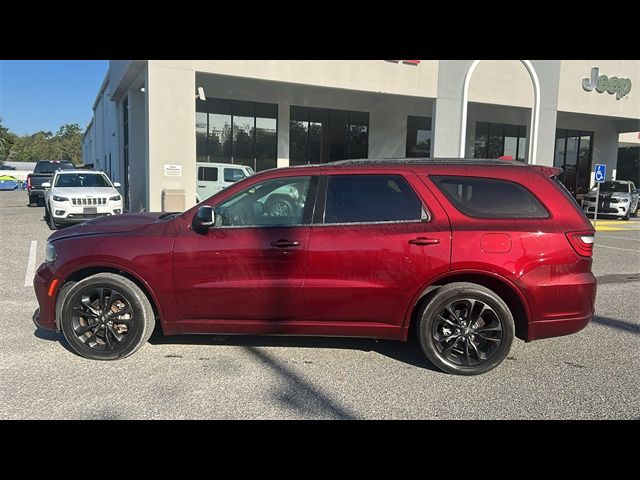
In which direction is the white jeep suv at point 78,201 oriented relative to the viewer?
toward the camera

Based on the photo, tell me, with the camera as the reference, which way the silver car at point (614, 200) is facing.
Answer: facing the viewer and to the left of the viewer

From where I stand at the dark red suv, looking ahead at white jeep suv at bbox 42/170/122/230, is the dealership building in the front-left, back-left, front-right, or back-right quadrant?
front-right

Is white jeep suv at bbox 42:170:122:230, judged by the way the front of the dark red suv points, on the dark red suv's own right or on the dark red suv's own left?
on the dark red suv's own right

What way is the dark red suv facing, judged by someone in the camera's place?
facing to the left of the viewer

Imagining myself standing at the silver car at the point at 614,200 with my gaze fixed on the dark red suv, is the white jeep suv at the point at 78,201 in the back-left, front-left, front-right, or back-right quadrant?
front-right

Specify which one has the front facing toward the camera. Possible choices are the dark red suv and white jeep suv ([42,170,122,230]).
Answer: the white jeep suv

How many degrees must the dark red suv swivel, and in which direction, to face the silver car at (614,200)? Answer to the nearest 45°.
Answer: approximately 135° to its right

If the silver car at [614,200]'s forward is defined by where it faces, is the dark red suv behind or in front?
in front

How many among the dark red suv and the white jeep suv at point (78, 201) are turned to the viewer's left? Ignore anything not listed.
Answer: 1

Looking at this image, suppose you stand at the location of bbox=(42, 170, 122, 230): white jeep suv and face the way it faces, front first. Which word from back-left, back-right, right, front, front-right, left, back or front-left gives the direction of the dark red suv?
front
